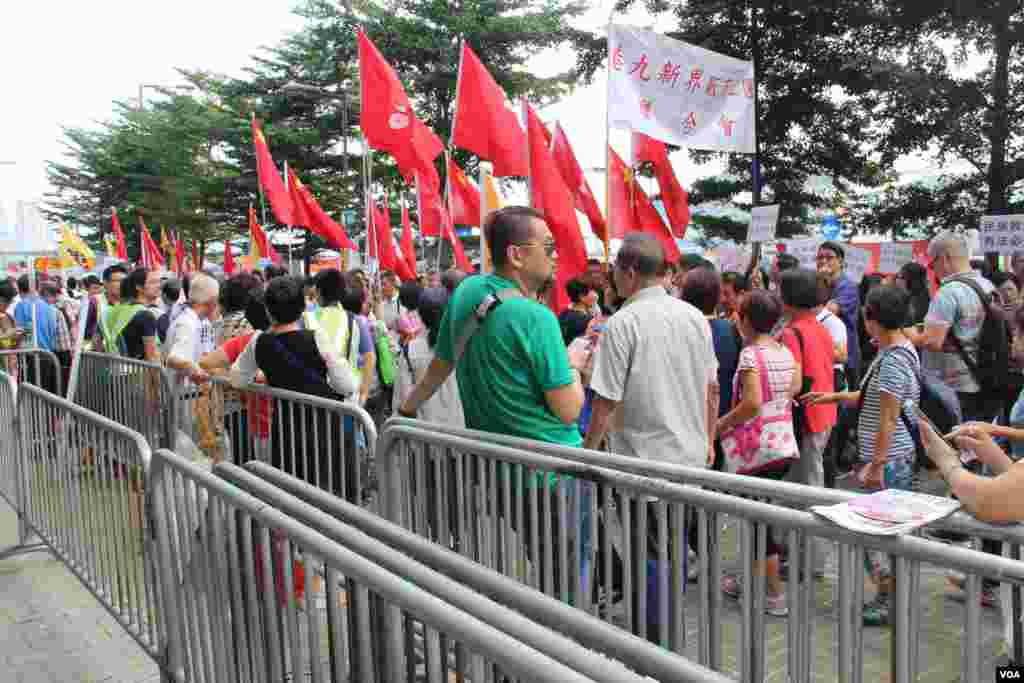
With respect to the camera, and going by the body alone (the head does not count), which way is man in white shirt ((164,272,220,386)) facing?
to the viewer's right

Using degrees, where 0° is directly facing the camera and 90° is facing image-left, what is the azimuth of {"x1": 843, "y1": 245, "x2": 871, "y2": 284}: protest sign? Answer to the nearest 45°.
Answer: approximately 0°

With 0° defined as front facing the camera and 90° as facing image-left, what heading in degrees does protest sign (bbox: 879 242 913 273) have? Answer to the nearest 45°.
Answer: approximately 0°

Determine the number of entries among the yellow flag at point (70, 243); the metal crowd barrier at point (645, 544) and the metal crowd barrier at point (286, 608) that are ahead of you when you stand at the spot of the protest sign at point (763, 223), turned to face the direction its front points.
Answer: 2

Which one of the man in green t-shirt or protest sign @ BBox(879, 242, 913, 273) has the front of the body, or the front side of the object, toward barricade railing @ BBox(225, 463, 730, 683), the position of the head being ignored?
the protest sign

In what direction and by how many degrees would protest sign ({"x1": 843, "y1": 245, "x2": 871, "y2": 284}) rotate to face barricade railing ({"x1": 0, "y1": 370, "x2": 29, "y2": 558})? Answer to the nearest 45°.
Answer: approximately 45° to its right

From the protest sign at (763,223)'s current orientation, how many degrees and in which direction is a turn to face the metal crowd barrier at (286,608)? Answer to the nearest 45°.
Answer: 0° — it already faces it
